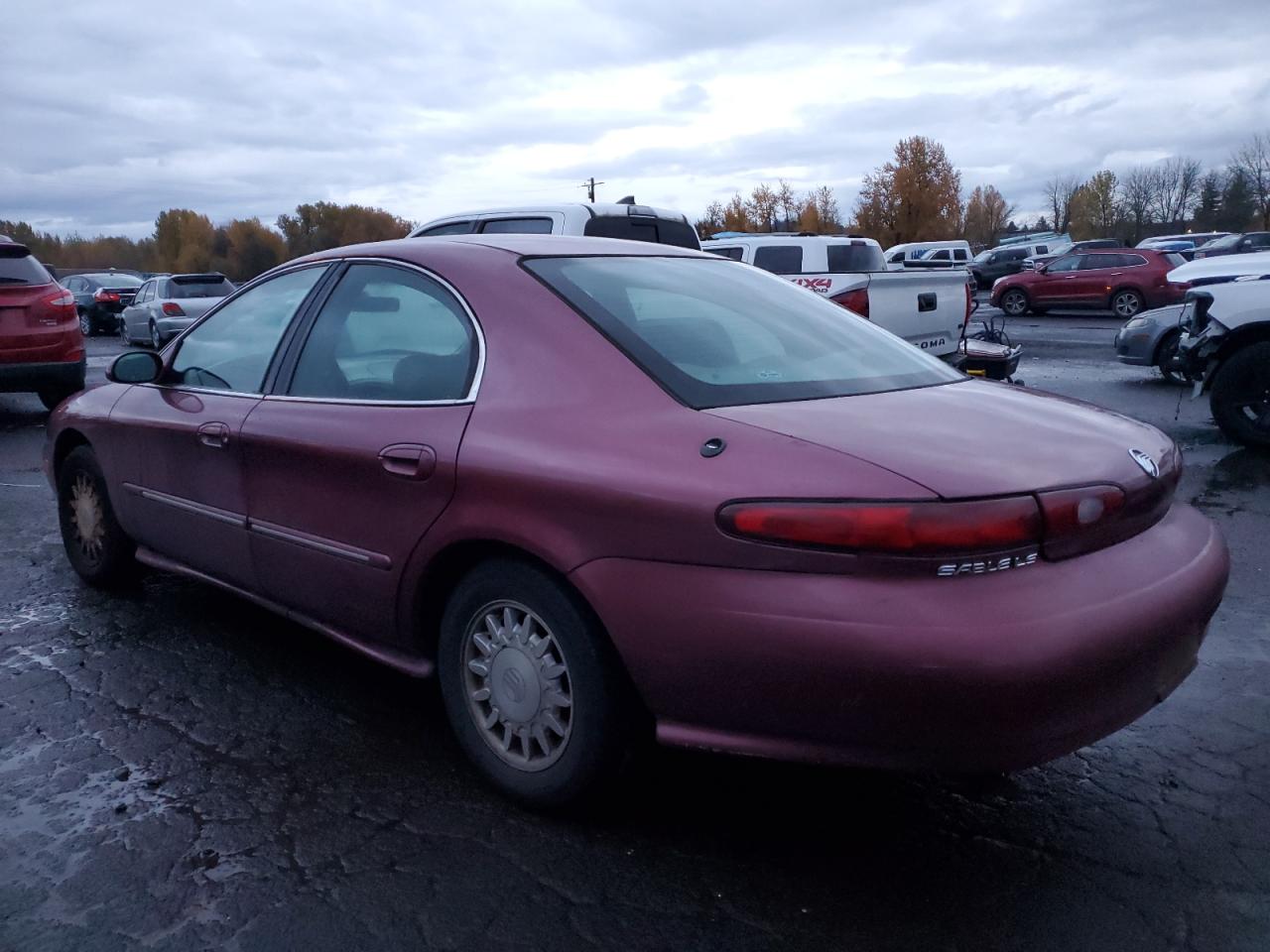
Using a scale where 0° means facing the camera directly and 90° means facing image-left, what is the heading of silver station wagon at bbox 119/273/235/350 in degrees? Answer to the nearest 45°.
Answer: approximately 135°

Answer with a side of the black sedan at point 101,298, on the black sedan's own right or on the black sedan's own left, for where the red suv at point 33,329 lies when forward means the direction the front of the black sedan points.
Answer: on the black sedan's own left

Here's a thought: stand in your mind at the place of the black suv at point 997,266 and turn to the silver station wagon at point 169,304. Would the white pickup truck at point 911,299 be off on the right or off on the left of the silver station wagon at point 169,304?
left

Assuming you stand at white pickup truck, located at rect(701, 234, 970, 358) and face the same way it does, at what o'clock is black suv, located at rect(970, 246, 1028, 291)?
The black suv is roughly at 2 o'clock from the white pickup truck.

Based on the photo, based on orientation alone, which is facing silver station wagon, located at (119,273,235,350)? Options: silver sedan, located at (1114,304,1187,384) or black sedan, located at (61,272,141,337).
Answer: silver sedan, located at (1114,304,1187,384)

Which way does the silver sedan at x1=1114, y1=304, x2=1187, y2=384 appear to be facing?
to the viewer's left

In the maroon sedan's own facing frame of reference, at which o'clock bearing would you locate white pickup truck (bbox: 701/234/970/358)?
The white pickup truck is roughly at 2 o'clock from the maroon sedan.

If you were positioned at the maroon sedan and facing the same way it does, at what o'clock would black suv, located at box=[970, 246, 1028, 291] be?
The black suv is roughly at 2 o'clock from the maroon sedan.

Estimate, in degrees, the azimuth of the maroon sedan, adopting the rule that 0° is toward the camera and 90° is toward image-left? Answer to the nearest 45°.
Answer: approximately 135°

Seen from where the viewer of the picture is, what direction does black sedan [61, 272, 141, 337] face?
facing away from the viewer and to the left of the viewer
